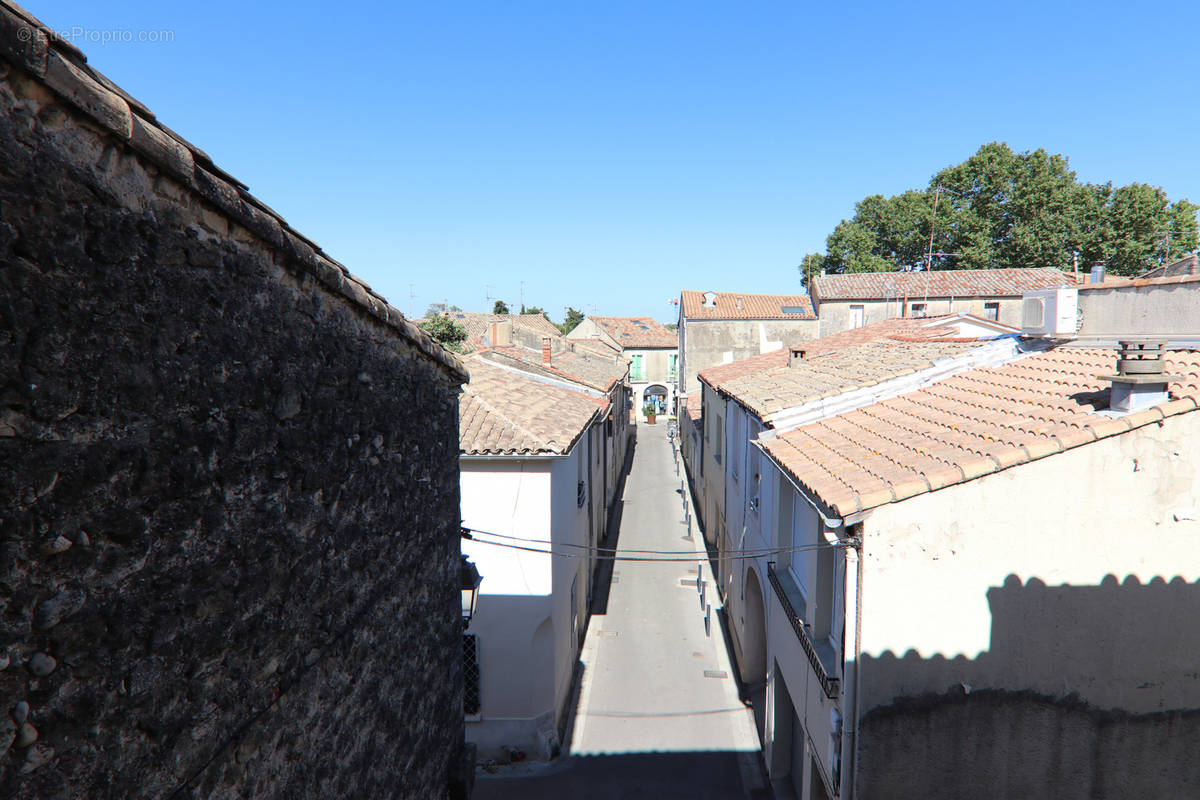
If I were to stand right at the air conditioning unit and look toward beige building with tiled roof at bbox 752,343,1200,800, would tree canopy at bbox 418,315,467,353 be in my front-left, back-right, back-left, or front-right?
back-right

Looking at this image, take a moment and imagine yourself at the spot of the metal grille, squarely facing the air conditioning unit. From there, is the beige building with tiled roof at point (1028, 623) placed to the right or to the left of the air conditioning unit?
right

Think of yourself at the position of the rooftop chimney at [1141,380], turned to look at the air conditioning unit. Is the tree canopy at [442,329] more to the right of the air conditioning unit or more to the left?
left

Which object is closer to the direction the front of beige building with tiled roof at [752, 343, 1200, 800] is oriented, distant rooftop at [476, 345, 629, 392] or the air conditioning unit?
the distant rooftop

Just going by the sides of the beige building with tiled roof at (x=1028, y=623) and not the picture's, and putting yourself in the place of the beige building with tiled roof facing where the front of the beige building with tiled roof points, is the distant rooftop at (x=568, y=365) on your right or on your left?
on your right
